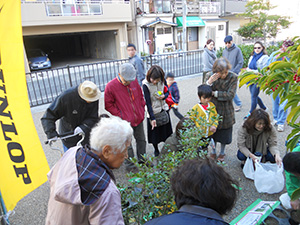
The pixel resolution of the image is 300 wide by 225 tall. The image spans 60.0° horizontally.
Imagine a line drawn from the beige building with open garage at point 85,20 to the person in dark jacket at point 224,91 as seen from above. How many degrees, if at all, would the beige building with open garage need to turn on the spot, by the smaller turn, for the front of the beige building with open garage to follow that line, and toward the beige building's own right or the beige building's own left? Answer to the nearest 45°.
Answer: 0° — it already faces them

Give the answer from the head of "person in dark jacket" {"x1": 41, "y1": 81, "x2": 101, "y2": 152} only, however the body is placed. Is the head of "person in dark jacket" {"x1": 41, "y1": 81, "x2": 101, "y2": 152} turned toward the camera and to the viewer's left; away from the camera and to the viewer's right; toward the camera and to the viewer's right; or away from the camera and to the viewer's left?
toward the camera and to the viewer's right

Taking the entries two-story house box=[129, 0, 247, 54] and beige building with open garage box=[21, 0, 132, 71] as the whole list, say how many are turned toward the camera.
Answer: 2

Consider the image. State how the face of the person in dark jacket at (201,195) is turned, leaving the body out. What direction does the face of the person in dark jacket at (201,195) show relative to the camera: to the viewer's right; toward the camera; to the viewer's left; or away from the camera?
away from the camera

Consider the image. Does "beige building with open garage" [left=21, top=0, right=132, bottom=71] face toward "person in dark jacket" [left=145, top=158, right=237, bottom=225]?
yes

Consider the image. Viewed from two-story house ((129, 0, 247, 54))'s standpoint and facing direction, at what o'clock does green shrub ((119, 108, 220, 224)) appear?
The green shrub is roughly at 12 o'clock from the two-story house.
